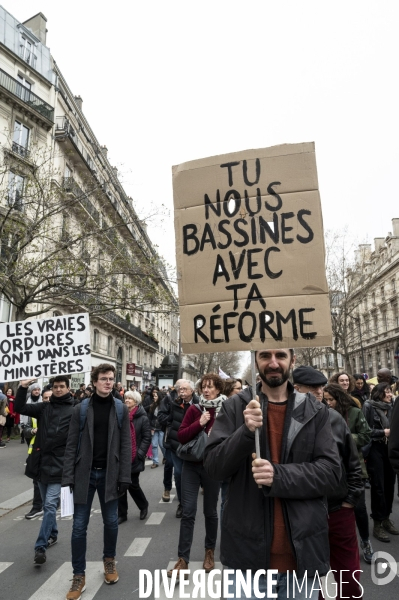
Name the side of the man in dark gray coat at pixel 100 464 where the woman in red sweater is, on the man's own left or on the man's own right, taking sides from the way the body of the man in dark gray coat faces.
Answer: on the man's own left

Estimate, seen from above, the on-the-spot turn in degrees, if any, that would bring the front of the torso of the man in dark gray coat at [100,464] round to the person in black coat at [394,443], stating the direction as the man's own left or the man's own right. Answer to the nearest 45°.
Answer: approximately 45° to the man's own left

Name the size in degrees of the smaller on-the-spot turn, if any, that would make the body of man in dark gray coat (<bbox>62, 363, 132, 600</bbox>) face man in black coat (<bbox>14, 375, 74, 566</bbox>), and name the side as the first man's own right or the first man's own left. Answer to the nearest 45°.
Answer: approximately 135° to the first man's own right

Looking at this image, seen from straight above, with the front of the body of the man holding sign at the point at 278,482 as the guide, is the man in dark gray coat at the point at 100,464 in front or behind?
behind

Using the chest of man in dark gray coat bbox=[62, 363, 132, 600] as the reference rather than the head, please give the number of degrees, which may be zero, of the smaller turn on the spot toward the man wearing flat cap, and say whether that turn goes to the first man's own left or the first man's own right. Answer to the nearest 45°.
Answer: approximately 45° to the first man's own left

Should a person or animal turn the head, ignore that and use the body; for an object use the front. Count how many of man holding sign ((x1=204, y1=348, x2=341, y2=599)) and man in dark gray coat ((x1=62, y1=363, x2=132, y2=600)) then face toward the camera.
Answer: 2

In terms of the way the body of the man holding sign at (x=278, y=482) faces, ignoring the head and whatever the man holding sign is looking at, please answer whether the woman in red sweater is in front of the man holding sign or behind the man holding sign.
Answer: behind

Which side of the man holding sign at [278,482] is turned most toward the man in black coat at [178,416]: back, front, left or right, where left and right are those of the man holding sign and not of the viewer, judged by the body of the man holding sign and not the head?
back

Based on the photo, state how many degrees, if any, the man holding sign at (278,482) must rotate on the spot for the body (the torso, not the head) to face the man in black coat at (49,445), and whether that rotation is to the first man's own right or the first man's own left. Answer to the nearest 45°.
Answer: approximately 135° to the first man's own right

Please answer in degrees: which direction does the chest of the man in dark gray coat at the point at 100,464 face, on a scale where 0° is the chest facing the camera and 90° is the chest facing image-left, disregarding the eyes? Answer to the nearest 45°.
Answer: approximately 0°
